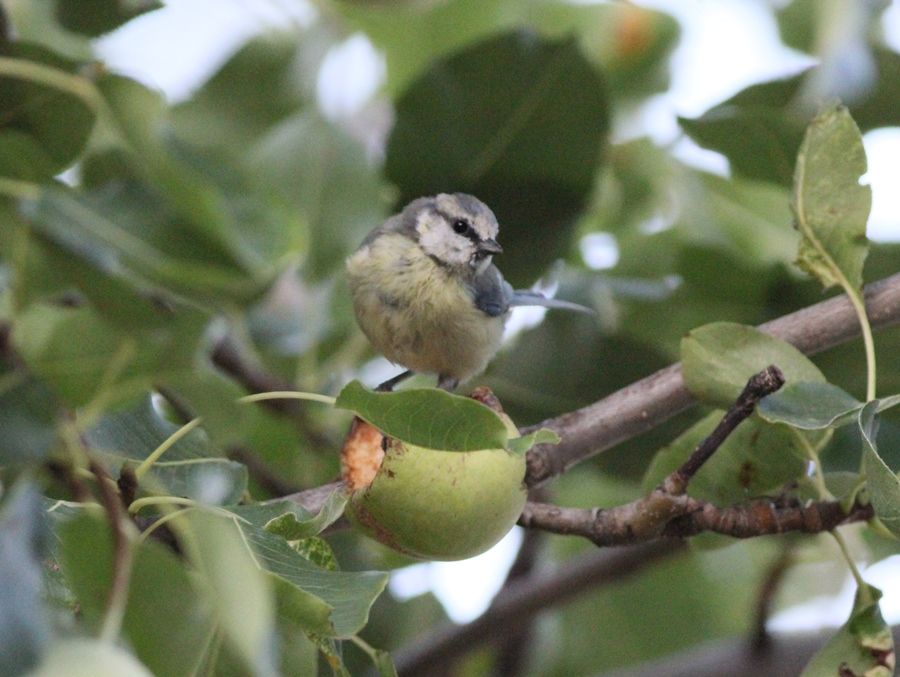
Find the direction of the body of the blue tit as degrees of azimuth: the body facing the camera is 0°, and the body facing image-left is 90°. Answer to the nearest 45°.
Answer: approximately 45°

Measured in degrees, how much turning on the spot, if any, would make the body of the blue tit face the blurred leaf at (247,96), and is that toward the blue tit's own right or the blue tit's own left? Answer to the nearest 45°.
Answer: approximately 90° to the blue tit's own right
